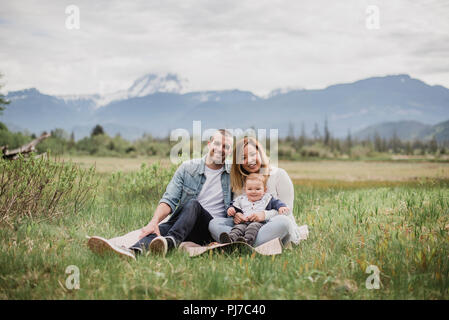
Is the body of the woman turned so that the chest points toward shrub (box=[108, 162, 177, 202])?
no

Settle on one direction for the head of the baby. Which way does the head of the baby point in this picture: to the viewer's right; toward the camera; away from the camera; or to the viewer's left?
toward the camera

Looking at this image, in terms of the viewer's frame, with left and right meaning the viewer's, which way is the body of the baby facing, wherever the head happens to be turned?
facing the viewer

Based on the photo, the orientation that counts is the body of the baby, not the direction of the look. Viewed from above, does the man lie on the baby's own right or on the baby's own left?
on the baby's own right

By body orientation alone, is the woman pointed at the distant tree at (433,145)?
no

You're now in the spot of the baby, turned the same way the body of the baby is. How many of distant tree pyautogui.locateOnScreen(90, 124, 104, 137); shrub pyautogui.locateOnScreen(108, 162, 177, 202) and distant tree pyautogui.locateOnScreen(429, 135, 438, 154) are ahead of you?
0

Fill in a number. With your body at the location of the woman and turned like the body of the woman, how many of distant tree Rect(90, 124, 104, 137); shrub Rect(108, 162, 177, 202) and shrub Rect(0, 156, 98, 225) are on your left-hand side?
0

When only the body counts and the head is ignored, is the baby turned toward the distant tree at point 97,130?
no

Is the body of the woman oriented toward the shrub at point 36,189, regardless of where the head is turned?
no

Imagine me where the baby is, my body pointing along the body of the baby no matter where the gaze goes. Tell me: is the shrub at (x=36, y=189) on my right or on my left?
on my right

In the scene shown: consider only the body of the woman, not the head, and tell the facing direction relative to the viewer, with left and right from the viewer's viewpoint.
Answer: facing the viewer and to the left of the viewer

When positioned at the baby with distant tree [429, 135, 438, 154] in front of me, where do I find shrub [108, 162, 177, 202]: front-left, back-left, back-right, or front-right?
front-left

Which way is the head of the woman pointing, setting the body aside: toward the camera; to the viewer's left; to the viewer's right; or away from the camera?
toward the camera
